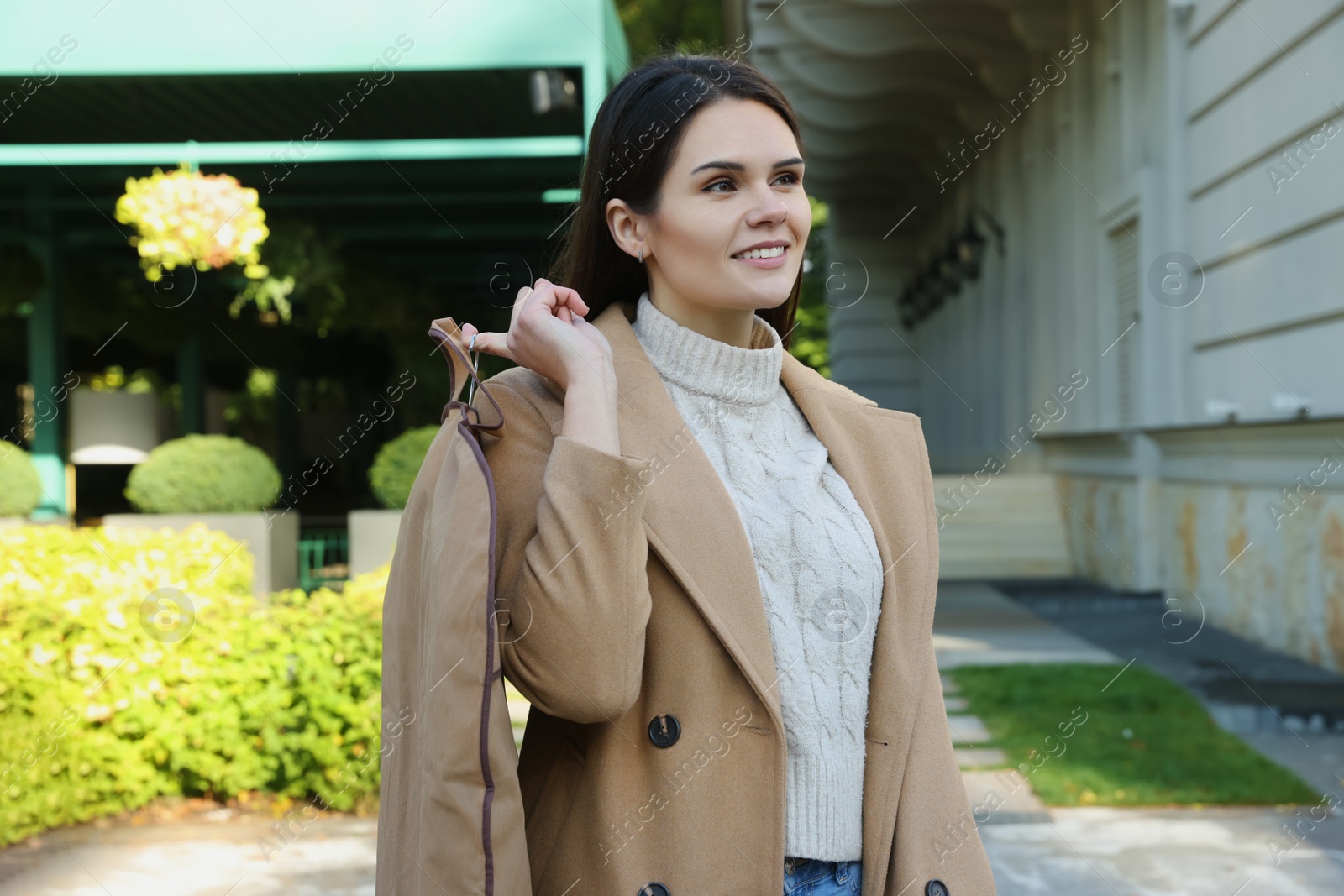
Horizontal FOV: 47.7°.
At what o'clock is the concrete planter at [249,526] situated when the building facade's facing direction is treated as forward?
The concrete planter is roughly at 11 o'clock from the building facade.

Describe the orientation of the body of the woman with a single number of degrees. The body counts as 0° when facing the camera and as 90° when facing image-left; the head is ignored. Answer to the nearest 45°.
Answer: approximately 315°

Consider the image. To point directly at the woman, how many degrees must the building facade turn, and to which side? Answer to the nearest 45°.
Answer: approximately 90° to its left

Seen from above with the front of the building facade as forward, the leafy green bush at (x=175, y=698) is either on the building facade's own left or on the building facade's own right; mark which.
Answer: on the building facade's own left

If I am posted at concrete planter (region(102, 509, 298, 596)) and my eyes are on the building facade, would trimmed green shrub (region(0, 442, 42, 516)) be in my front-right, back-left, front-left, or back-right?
back-left

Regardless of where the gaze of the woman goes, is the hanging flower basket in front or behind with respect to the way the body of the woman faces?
behind

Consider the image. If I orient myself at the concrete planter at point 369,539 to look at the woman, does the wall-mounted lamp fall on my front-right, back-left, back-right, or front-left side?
back-left

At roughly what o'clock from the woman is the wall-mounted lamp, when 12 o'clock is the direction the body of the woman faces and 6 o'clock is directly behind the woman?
The wall-mounted lamp is roughly at 8 o'clock from the woman.

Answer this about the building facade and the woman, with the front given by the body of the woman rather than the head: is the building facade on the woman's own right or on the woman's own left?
on the woman's own left

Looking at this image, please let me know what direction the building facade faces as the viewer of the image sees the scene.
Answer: facing to the left of the viewer

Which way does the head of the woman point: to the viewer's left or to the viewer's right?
to the viewer's right

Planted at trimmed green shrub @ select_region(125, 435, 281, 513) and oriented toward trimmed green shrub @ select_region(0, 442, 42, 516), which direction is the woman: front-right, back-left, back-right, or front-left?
back-left
